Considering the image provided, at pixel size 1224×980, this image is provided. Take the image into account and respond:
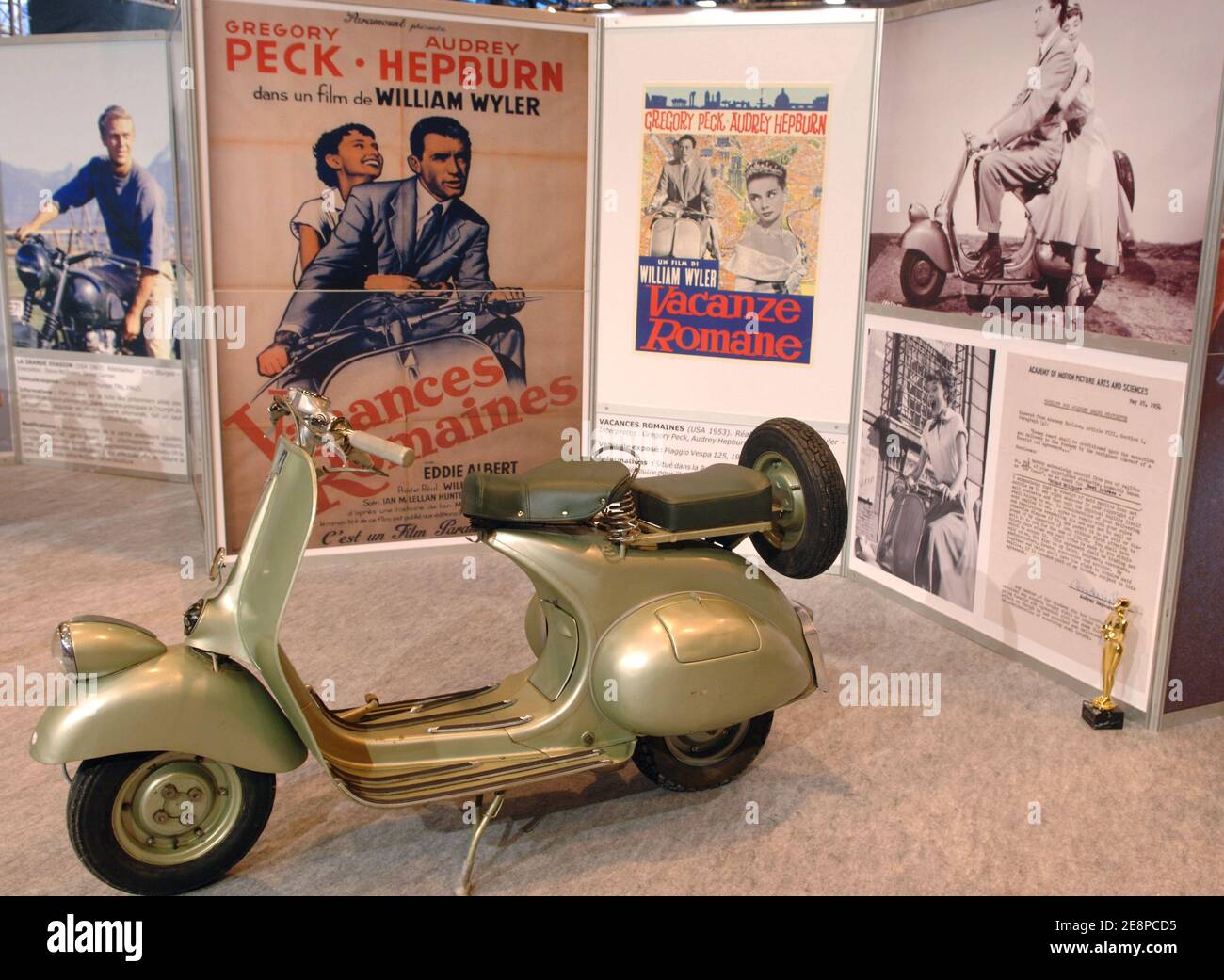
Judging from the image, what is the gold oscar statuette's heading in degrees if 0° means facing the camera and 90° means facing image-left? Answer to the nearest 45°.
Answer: approximately 45°

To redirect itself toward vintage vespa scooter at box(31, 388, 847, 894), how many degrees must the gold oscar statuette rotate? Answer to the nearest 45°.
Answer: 0° — it already faces it
